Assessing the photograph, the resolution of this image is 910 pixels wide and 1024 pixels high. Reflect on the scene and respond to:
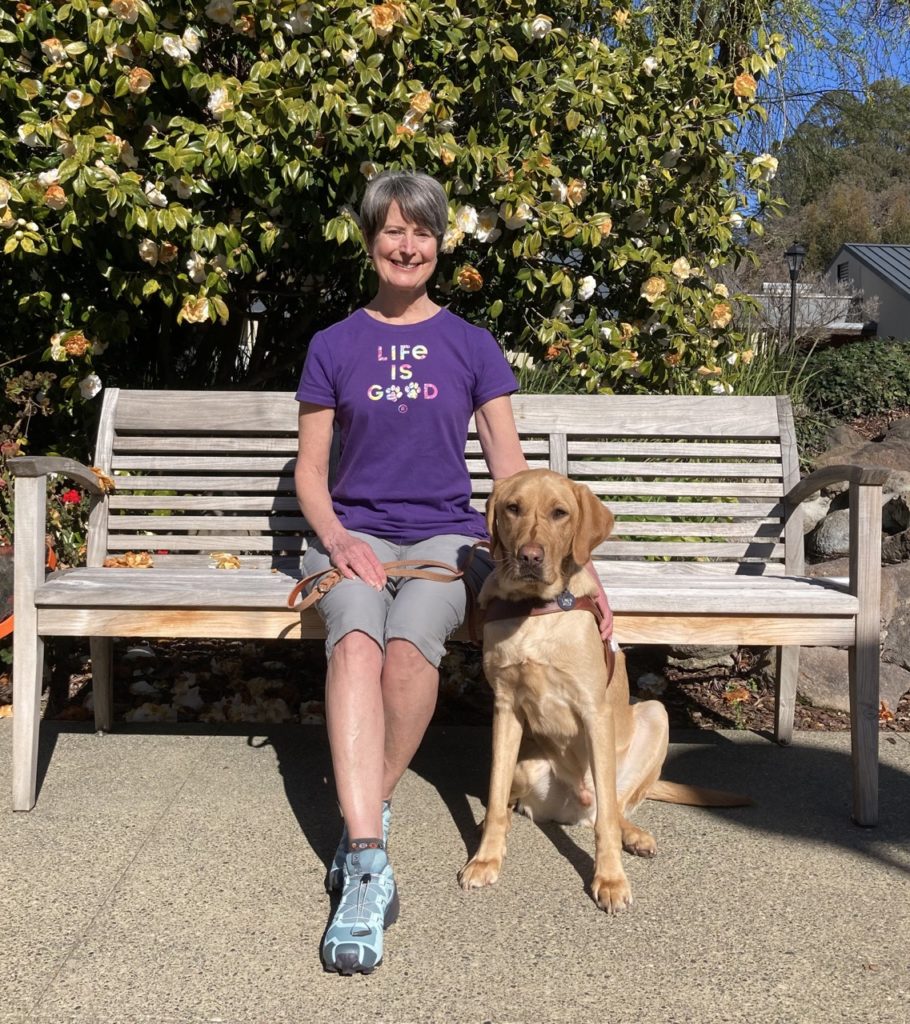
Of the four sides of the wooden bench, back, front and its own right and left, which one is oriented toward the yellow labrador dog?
front

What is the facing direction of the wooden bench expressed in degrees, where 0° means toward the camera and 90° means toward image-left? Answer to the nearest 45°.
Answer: approximately 0°

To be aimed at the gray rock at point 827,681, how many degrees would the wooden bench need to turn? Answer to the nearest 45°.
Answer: approximately 90° to its left
